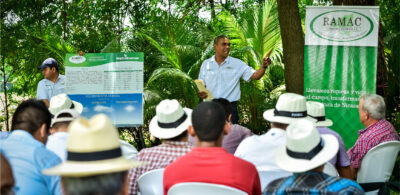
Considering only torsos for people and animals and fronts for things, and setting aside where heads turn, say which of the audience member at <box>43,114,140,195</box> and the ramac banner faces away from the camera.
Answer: the audience member

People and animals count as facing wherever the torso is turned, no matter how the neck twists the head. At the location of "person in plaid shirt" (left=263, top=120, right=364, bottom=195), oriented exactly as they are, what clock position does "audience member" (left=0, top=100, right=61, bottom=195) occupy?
The audience member is roughly at 9 o'clock from the person in plaid shirt.

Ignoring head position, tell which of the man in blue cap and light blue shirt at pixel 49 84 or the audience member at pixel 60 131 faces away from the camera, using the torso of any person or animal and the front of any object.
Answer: the audience member at pixel 60 131

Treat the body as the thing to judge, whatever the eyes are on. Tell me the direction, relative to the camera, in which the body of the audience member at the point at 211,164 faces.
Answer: away from the camera

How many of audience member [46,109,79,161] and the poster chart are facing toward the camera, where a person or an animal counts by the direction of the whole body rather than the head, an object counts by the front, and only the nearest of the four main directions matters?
1

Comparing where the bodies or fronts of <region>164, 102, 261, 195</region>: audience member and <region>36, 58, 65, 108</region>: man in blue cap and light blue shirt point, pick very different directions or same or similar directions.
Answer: very different directions

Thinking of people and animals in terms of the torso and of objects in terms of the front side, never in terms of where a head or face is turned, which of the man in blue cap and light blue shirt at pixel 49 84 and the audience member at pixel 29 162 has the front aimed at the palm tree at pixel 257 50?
the audience member at pixel 29 162

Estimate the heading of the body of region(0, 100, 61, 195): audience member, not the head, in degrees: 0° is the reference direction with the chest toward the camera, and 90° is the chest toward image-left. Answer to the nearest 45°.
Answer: approximately 225°

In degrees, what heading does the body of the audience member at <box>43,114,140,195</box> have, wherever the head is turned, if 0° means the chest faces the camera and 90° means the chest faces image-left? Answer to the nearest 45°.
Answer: approximately 180°

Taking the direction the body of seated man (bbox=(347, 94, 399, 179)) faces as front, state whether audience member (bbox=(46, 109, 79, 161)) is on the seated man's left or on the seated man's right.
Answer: on the seated man's left

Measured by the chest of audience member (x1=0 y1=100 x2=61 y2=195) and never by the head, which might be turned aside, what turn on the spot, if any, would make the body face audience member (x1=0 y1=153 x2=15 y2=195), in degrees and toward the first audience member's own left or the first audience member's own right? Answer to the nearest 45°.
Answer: approximately 135° to the first audience member's own right

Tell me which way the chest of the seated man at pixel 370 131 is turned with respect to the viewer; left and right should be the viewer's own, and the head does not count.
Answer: facing away from the viewer and to the left of the viewer

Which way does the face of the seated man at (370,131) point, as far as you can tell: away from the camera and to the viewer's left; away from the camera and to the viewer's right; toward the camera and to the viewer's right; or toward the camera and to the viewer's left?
away from the camera and to the viewer's left
